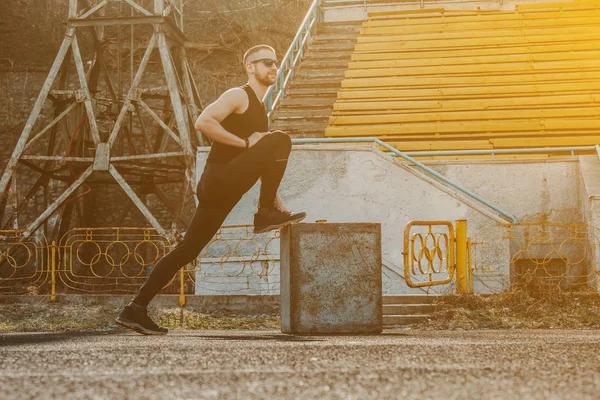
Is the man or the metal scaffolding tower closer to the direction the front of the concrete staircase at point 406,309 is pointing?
the man

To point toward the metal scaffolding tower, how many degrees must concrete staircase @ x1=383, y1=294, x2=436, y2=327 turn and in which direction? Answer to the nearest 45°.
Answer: approximately 135° to its right

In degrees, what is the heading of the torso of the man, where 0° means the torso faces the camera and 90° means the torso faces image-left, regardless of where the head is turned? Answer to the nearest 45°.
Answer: approximately 270°

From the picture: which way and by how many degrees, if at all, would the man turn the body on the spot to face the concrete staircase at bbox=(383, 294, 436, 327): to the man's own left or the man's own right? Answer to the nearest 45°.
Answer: approximately 45° to the man's own left

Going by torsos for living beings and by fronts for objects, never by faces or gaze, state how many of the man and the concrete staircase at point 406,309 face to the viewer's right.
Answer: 1

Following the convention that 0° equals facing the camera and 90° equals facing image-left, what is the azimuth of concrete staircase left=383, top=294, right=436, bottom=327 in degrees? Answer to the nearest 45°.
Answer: approximately 0°

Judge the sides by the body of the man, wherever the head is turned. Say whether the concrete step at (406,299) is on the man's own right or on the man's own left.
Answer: on the man's own left

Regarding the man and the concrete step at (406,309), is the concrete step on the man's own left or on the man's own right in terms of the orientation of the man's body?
on the man's own left

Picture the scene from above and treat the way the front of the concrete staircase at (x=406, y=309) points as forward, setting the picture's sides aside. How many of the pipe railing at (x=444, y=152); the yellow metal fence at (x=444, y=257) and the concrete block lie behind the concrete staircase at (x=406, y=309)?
2

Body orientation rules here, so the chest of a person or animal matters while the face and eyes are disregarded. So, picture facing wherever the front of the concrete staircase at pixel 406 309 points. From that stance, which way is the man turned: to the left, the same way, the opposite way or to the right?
to the left

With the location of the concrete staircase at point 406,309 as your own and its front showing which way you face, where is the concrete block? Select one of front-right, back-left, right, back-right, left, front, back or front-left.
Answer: front

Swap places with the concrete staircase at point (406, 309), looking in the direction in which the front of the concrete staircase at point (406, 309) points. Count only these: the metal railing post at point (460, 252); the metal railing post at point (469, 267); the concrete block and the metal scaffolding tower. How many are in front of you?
1

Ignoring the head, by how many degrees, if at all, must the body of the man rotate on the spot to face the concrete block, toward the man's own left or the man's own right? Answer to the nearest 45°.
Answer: approximately 45° to the man's own left

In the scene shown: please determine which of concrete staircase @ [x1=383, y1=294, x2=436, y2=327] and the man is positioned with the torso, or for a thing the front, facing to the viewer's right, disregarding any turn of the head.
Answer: the man
